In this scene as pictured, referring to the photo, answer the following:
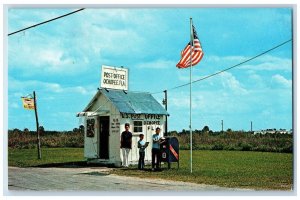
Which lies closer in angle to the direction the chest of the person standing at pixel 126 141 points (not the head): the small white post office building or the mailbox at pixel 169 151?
the mailbox

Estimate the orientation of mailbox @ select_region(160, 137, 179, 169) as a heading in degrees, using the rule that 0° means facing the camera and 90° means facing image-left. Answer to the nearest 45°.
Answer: approximately 45°

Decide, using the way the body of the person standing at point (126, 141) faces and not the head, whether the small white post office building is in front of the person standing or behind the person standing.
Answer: behind

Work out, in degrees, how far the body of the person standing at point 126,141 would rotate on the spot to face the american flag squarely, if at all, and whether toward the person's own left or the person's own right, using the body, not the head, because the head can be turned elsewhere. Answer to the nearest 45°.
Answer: approximately 45° to the person's own left

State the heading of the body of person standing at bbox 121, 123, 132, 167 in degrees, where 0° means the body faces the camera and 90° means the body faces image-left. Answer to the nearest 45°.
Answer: approximately 0°

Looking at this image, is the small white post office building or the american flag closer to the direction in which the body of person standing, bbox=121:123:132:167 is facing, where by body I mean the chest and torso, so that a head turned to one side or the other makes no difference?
the american flag
